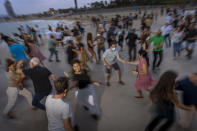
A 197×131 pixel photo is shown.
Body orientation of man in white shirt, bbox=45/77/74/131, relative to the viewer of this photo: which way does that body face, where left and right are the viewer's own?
facing away from the viewer and to the right of the viewer
